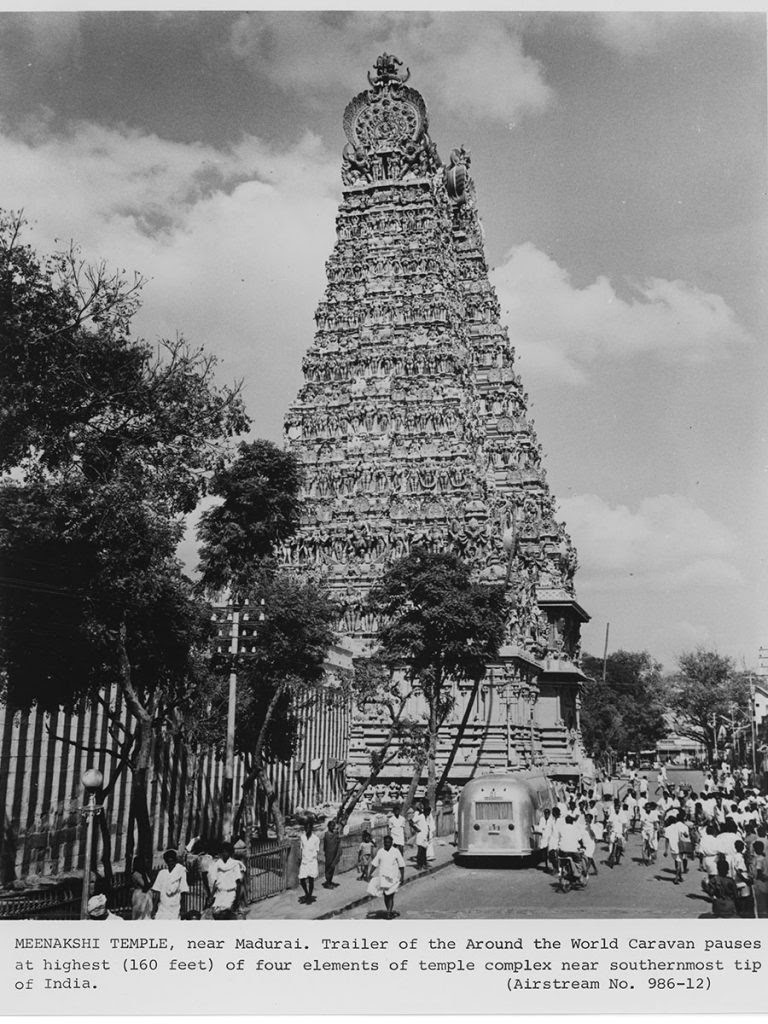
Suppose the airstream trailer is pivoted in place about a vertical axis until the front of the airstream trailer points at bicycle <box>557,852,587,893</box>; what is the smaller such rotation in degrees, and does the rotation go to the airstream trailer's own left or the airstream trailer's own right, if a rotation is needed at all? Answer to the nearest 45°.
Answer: approximately 180°

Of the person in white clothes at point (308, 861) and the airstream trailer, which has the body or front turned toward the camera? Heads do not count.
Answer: the person in white clothes

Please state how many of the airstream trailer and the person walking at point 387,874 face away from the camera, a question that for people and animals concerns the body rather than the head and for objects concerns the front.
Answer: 1

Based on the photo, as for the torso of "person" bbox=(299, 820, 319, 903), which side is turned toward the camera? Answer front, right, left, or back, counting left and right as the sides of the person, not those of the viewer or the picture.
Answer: front

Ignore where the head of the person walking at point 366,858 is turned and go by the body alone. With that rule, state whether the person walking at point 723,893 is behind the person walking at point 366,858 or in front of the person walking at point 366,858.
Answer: in front

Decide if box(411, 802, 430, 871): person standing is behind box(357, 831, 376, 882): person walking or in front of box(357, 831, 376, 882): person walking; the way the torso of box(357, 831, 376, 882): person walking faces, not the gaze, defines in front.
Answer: behind

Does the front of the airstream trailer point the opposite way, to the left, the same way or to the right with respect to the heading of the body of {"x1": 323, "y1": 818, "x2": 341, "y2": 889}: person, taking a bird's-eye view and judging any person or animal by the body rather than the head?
the opposite way

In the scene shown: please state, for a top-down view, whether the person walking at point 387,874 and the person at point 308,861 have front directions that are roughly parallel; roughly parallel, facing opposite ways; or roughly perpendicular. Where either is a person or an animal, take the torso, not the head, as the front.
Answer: roughly parallel

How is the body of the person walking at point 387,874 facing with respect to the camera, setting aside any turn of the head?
toward the camera

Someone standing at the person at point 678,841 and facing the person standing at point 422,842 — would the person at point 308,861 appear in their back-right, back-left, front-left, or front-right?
front-left

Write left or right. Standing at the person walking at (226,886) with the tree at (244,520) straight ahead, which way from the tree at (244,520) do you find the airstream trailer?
right

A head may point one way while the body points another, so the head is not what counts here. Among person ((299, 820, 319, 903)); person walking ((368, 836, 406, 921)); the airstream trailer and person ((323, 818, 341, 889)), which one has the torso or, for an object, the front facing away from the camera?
the airstream trailer

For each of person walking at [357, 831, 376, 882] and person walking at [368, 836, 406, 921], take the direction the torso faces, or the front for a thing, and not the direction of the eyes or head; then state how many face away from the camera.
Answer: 0

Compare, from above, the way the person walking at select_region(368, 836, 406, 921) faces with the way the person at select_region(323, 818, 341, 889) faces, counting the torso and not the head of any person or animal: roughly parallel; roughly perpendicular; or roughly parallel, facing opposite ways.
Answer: roughly parallel
